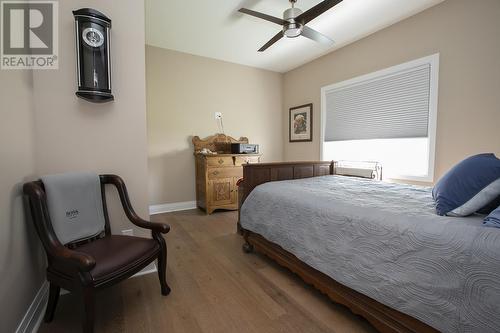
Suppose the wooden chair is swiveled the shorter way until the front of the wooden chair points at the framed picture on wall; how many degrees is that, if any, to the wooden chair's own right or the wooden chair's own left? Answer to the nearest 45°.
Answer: approximately 90° to the wooden chair's own left

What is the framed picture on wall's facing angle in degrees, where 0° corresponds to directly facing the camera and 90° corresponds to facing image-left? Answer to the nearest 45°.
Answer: approximately 45°

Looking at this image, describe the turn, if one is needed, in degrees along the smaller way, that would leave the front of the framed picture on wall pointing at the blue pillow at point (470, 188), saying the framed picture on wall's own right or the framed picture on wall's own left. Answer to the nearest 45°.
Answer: approximately 45° to the framed picture on wall's own left

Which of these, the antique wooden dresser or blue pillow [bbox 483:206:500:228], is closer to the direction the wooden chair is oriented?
the blue pillow

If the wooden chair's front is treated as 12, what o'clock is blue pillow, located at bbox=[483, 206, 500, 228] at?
The blue pillow is roughly at 12 o'clock from the wooden chair.

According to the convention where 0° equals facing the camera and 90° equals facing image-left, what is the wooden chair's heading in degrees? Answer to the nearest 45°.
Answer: approximately 315°

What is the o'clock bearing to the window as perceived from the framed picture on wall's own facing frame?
The window is roughly at 9 o'clock from the framed picture on wall.
